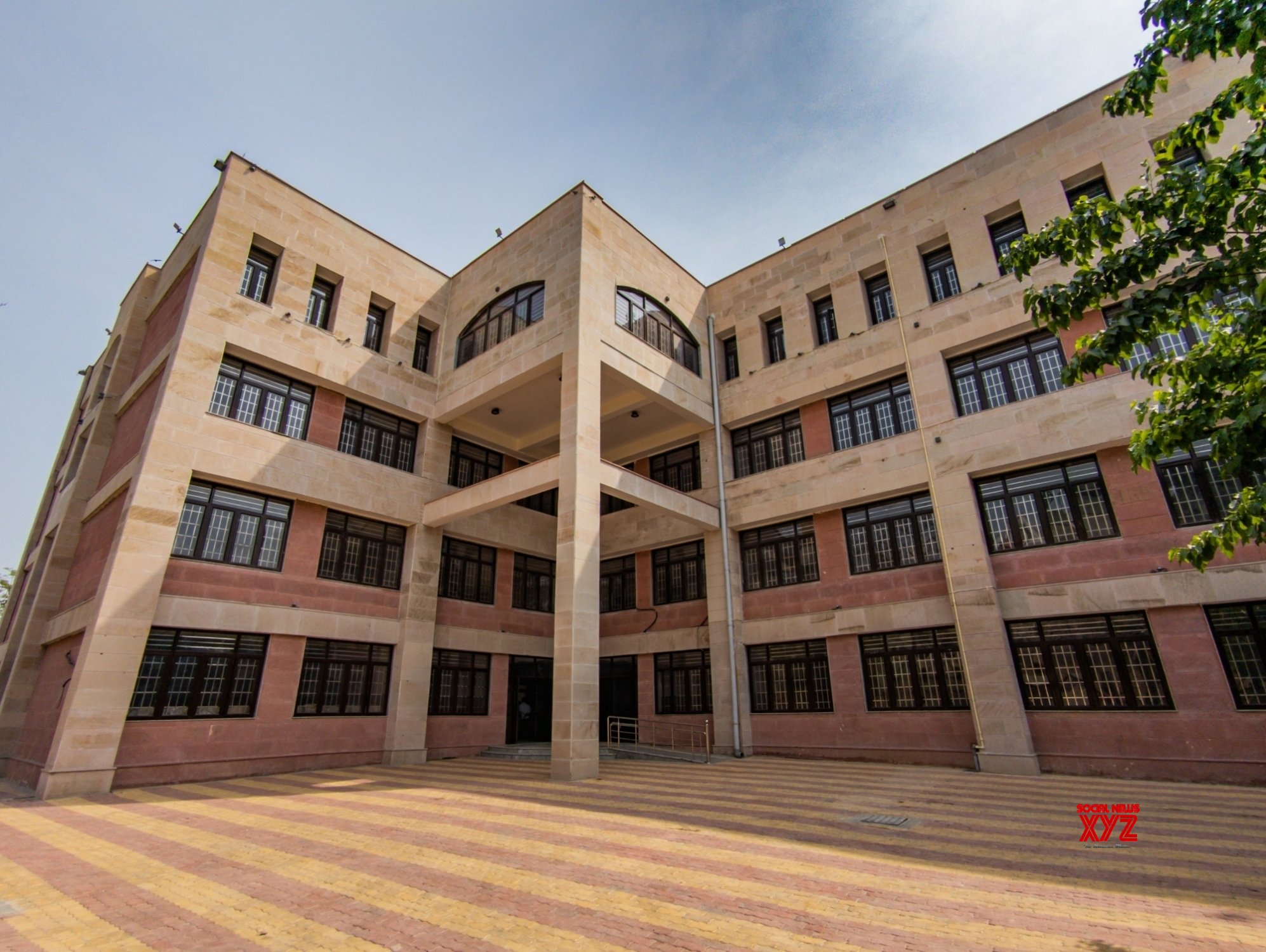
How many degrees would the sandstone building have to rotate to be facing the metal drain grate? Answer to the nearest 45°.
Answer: approximately 45° to its left

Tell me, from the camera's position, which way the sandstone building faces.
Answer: facing the viewer

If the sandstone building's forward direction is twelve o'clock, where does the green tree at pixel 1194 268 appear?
The green tree is roughly at 11 o'clock from the sandstone building.
